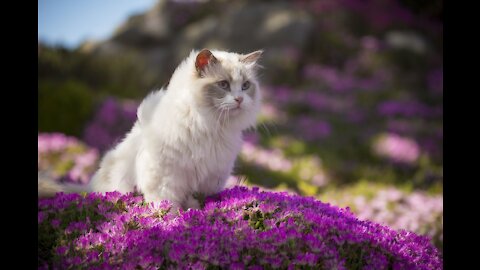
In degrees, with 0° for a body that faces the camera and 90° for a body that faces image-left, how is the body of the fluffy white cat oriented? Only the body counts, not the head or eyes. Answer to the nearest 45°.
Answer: approximately 315°

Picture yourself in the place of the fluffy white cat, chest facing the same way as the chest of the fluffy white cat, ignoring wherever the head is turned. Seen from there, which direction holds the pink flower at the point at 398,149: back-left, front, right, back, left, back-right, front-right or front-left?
left
